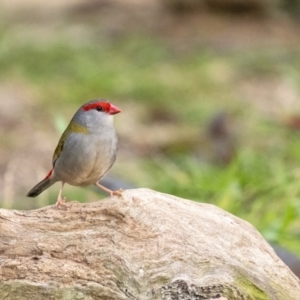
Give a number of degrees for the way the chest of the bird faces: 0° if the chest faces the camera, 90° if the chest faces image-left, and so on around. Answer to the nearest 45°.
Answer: approximately 315°
